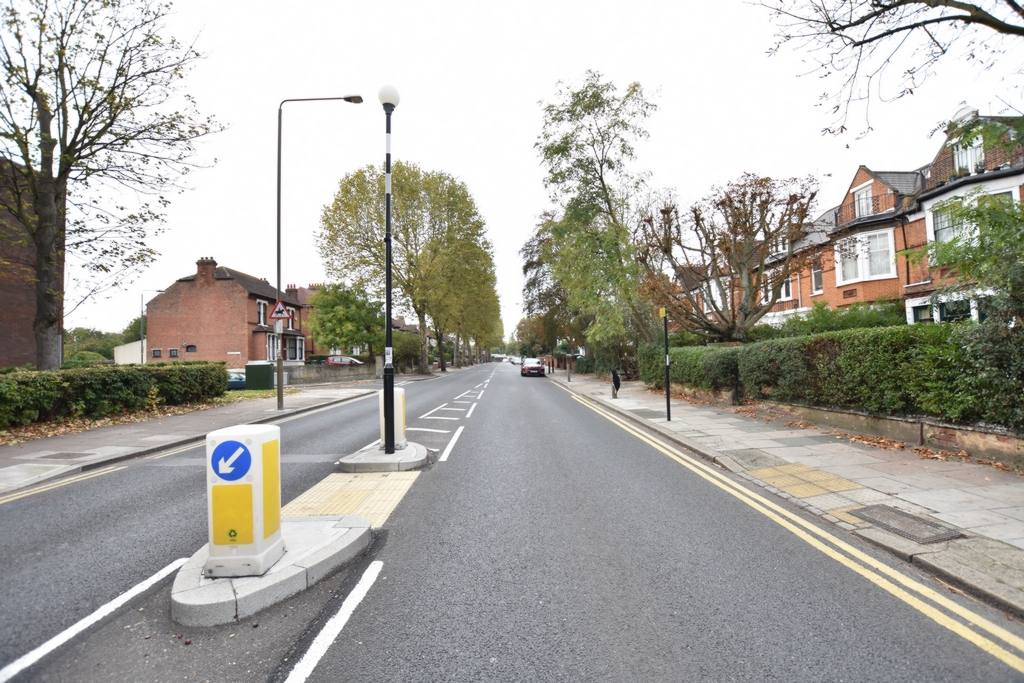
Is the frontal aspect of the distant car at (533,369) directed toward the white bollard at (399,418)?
yes

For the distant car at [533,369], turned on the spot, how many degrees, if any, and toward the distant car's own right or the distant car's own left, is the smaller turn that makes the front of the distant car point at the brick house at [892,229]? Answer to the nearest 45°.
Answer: approximately 45° to the distant car's own left

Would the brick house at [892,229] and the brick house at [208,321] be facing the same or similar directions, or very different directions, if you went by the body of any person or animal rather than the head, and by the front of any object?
very different directions

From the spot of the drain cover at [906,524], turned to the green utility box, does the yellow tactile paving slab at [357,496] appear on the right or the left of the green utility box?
left

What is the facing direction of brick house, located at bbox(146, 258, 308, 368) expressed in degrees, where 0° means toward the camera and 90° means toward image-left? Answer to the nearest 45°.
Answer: approximately 315°

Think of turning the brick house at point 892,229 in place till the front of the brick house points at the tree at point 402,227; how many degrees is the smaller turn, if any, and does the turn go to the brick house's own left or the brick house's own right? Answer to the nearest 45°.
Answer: approximately 45° to the brick house's own right

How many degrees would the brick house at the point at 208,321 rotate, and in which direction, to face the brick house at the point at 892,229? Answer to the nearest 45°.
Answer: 0° — it already faces it

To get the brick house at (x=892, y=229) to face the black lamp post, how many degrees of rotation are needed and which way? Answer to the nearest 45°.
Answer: approximately 45° to its left
